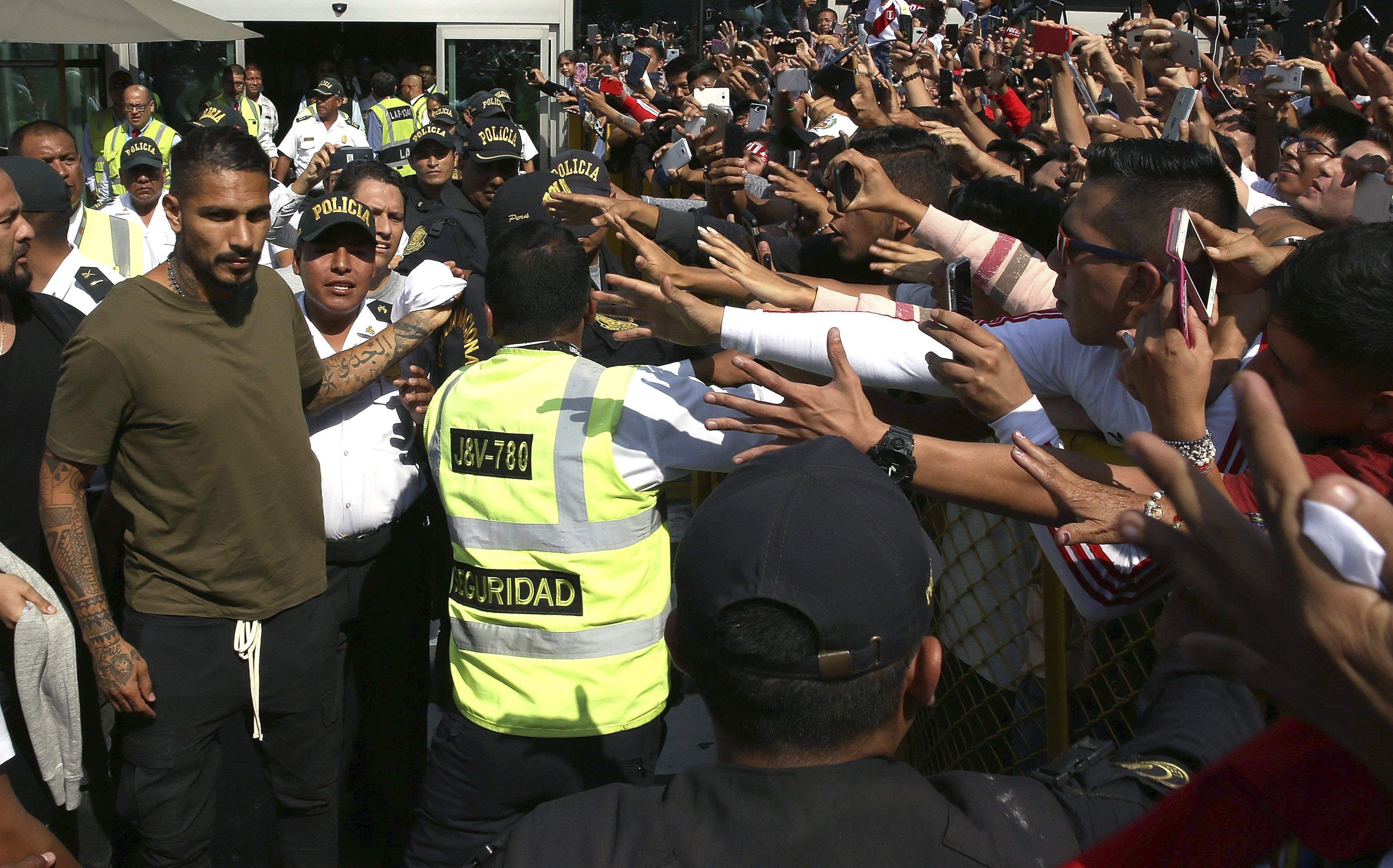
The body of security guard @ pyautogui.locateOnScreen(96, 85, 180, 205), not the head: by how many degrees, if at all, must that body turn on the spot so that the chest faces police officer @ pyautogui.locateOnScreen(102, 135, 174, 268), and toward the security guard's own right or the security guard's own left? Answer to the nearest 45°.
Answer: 0° — they already face them

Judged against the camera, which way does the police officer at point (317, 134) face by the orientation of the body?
toward the camera

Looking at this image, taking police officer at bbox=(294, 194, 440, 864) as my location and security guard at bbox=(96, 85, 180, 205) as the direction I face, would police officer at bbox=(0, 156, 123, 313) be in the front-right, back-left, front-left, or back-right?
front-left

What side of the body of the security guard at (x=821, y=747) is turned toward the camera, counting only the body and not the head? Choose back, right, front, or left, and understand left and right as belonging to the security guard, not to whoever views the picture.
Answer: back

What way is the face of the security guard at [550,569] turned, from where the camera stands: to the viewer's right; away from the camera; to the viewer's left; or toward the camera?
away from the camera

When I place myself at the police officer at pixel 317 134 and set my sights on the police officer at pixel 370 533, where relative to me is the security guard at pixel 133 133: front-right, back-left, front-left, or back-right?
front-right

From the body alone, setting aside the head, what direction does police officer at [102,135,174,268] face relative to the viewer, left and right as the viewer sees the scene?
facing the viewer

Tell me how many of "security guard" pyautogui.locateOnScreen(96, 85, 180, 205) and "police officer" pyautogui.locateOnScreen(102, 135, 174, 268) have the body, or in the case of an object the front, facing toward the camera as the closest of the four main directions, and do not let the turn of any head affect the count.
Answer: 2

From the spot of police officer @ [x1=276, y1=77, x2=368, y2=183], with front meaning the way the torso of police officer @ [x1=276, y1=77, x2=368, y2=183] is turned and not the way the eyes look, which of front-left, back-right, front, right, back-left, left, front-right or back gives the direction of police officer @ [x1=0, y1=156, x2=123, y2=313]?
front

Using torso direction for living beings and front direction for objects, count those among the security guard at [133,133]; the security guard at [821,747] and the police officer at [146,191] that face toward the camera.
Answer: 2

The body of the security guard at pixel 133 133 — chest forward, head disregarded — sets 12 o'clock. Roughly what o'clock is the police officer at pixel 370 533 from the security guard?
The police officer is roughly at 12 o'clock from the security guard.

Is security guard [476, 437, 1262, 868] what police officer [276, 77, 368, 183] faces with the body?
yes

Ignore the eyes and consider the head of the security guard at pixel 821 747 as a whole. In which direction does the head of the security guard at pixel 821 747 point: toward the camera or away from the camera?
away from the camera

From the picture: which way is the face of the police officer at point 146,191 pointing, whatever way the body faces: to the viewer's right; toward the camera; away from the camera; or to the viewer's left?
toward the camera

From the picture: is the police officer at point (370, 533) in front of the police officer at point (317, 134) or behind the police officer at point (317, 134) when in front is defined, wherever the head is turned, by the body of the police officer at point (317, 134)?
in front

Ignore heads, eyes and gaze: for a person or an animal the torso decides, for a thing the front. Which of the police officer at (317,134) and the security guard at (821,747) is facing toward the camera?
the police officer

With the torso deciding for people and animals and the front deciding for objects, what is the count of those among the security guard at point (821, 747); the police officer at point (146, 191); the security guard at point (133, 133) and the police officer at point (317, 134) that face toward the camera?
3
